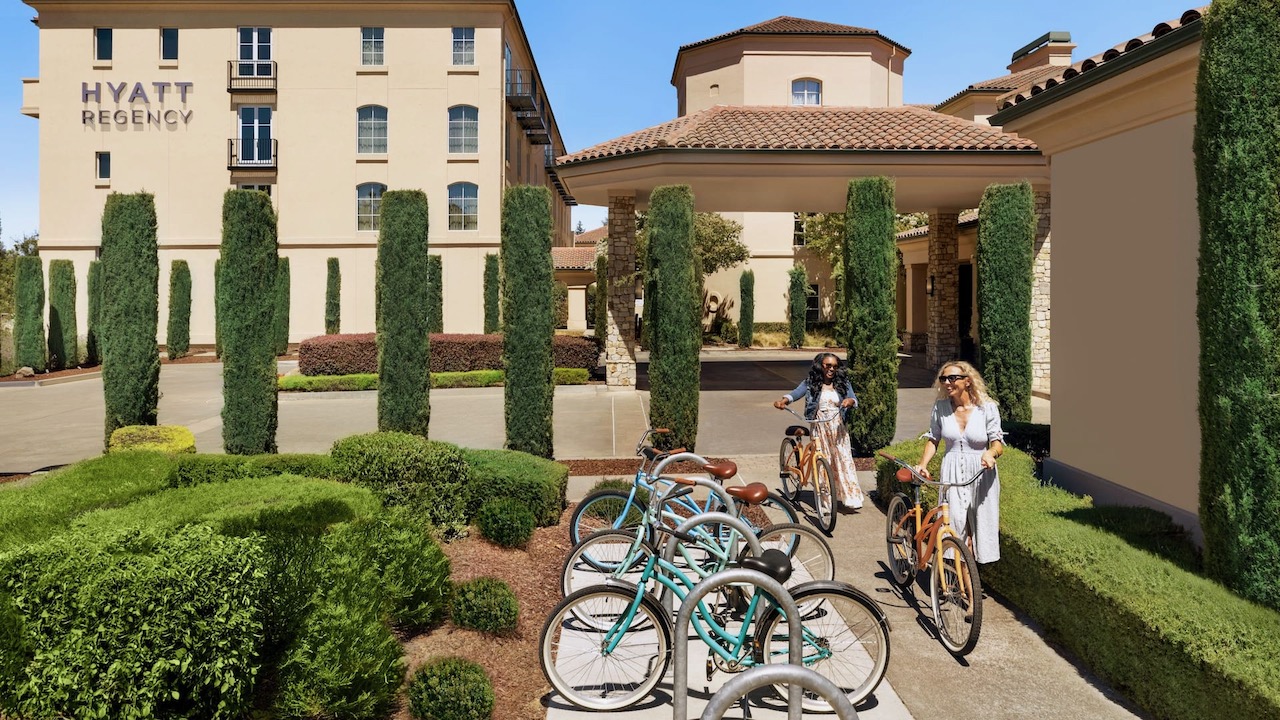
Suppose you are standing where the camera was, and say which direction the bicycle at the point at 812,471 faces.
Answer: facing the viewer and to the right of the viewer

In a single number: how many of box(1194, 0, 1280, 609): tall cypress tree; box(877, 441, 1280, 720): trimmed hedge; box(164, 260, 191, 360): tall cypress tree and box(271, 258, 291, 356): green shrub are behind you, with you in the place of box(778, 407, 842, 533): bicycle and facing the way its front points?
2

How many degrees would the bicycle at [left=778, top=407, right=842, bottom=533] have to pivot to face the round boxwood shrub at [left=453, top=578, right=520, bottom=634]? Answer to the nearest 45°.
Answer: approximately 90° to its right

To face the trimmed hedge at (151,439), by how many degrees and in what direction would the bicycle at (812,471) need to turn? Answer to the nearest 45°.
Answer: approximately 135° to its right

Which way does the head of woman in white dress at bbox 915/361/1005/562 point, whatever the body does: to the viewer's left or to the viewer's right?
to the viewer's left

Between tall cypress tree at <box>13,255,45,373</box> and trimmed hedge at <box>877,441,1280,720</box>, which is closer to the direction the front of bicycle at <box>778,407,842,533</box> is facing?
the trimmed hedge

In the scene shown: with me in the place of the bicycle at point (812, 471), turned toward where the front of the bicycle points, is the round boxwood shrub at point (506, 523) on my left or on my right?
on my right

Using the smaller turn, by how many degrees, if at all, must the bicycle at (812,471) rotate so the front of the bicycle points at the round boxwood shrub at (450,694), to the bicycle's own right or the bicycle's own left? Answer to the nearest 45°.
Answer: approximately 45° to the bicycle's own right

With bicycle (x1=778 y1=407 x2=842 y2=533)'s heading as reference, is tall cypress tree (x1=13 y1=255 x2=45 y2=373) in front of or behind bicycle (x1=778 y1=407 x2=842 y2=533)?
behind

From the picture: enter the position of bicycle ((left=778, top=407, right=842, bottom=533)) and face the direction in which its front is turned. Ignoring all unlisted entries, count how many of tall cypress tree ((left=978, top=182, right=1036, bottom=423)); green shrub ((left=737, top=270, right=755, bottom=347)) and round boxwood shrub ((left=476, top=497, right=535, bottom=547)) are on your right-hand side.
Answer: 1

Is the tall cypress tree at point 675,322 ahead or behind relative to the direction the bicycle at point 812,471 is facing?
behind

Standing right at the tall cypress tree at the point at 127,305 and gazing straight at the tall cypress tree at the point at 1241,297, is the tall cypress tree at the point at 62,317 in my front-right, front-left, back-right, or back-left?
back-left
